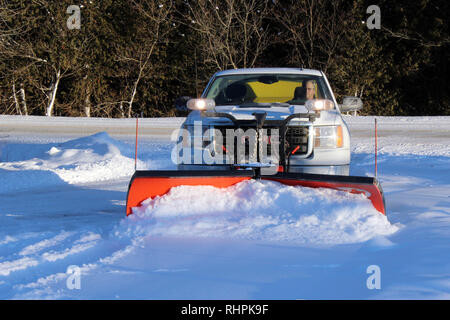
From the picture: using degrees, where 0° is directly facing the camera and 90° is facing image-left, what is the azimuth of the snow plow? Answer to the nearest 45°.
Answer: approximately 0°

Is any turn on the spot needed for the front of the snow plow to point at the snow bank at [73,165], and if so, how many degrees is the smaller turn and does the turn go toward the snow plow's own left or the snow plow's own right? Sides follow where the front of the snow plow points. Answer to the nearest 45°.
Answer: approximately 135° to the snow plow's own right

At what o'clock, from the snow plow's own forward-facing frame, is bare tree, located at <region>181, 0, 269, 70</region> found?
The bare tree is roughly at 6 o'clock from the snow plow.

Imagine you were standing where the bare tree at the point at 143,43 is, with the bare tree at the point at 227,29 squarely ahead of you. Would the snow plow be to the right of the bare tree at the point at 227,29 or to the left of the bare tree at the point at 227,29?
right

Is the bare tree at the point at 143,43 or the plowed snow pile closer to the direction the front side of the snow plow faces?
the plowed snow pile

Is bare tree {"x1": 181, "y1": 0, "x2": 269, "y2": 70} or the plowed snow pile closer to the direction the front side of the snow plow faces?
the plowed snow pile

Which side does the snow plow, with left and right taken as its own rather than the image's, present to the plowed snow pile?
front

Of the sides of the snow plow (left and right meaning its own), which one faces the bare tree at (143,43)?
back
